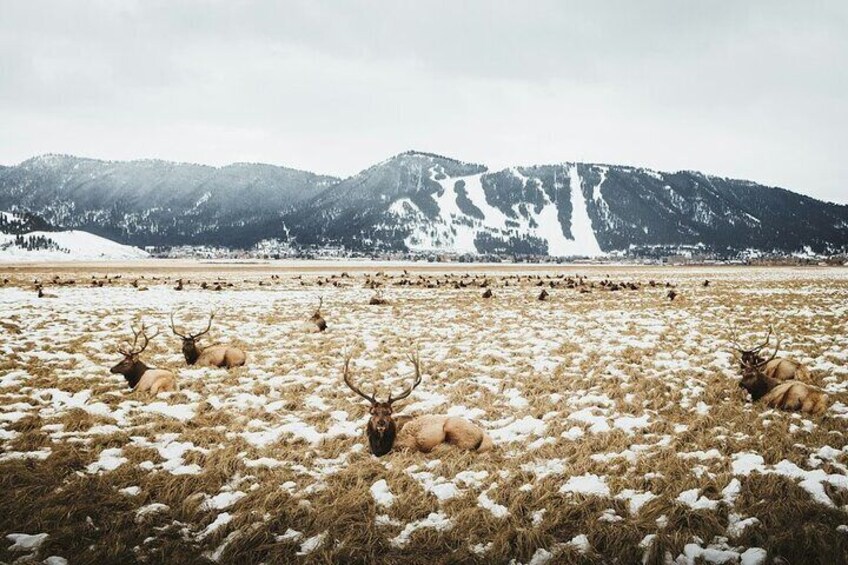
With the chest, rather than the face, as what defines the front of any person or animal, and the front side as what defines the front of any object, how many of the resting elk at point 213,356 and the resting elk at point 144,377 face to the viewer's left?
2

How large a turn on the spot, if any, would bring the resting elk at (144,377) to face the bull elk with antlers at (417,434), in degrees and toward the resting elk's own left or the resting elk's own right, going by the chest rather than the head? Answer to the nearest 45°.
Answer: approximately 135° to the resting elk's own left

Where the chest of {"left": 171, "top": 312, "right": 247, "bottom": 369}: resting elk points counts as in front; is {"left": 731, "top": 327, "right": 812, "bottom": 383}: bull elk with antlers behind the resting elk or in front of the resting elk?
behind

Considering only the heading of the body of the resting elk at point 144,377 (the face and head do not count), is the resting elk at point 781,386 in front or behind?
behind

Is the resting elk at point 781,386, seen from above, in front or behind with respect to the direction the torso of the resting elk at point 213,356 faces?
behind

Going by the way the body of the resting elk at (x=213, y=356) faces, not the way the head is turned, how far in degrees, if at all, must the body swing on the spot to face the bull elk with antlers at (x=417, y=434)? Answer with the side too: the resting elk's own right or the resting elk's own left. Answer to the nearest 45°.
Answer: approximately 90° to the resting elk's own left

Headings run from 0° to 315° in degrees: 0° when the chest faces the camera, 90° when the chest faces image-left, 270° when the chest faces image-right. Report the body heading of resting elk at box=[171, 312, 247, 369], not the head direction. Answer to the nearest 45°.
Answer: approximately 90°

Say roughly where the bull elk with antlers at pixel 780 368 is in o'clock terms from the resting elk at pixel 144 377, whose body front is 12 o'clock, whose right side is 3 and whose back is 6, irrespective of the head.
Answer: The bull elk with antlers is roughly at 7 o'clock from the resting elk.

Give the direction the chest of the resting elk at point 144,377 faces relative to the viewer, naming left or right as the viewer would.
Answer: facing to the left of the viewer
